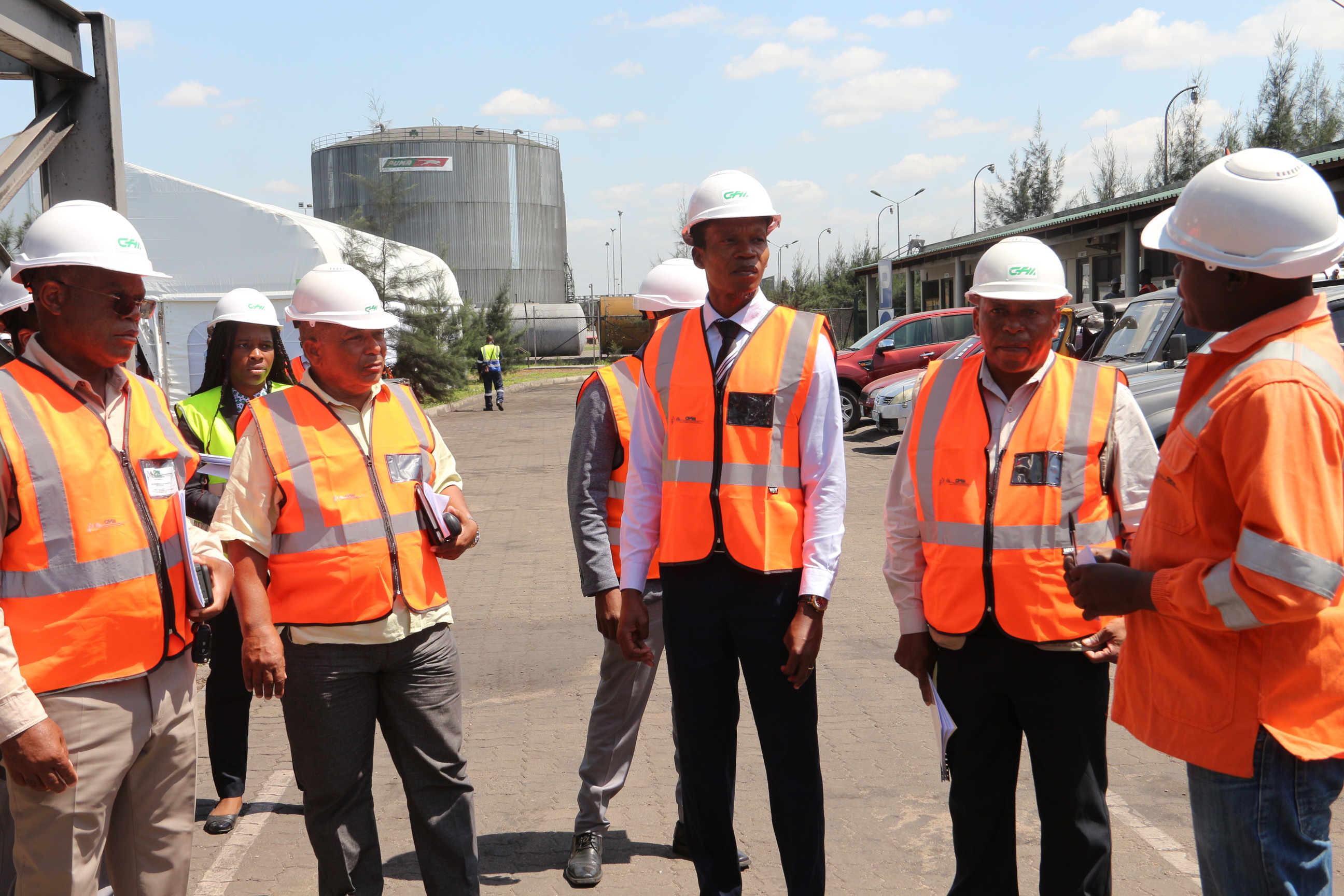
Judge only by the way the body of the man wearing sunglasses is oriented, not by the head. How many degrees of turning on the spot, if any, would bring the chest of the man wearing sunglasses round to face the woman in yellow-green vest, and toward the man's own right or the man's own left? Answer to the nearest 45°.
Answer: approximately 135° to the man's own left

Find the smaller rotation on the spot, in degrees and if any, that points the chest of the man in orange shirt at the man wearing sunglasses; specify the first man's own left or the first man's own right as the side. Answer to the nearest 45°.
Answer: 0° — they already face them

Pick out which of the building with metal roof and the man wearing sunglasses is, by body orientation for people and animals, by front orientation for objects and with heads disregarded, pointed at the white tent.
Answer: the building with metal roof

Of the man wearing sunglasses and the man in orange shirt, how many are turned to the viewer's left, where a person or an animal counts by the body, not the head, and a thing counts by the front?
1

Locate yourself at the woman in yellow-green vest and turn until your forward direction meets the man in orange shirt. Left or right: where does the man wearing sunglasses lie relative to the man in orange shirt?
right

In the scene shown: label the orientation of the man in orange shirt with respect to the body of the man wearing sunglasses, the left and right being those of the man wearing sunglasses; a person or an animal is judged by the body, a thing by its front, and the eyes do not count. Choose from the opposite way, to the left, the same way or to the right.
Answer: the opposite way

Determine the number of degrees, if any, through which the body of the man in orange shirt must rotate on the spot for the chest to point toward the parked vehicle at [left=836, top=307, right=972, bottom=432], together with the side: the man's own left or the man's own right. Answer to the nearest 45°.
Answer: approximately 90° to the man's own right

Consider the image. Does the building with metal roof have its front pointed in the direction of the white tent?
yes

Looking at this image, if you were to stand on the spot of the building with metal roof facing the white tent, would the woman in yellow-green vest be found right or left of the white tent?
left

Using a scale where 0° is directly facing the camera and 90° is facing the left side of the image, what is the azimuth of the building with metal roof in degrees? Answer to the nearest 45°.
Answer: approximately 45°

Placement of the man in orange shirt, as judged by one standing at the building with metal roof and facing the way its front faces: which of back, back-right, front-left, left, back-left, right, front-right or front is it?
front-left

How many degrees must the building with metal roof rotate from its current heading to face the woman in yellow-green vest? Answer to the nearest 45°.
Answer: approximately 45° to its left

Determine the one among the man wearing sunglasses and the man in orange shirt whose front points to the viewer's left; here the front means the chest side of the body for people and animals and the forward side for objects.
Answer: the man in orange shirt

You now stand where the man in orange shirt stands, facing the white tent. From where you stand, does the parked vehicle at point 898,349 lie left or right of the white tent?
right

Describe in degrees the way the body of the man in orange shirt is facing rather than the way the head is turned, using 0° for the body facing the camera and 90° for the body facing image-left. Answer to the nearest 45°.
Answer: approximately 90°
